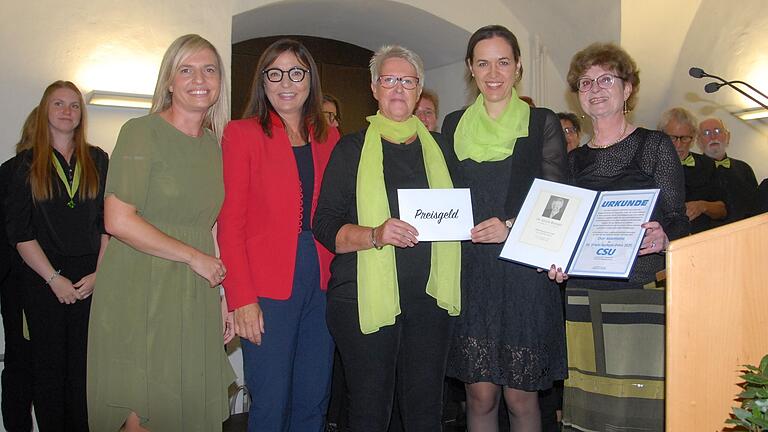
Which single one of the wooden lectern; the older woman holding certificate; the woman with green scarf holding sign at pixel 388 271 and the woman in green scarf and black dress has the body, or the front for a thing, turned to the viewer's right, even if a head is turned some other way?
the wooden lectern

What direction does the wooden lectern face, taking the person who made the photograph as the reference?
facing to the right of the viewer

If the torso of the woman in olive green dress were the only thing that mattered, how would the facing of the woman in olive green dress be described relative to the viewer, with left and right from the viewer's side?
facing the viewer and to the right of the viewer

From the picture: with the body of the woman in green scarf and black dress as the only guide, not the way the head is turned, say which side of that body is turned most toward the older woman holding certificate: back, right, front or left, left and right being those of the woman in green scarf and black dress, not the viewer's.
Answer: left

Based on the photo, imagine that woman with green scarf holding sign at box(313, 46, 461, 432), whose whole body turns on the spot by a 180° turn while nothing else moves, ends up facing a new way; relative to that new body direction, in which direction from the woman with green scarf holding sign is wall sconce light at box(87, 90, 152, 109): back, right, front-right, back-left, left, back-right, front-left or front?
front-left

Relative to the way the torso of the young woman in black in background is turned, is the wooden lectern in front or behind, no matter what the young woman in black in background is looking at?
in front

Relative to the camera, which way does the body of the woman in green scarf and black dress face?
toward the camera

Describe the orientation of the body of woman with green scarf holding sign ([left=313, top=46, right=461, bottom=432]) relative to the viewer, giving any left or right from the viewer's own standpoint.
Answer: facing the viewer

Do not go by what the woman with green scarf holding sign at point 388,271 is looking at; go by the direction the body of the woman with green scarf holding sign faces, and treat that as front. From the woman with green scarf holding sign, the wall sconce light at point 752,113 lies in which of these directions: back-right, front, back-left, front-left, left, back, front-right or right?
back-left
